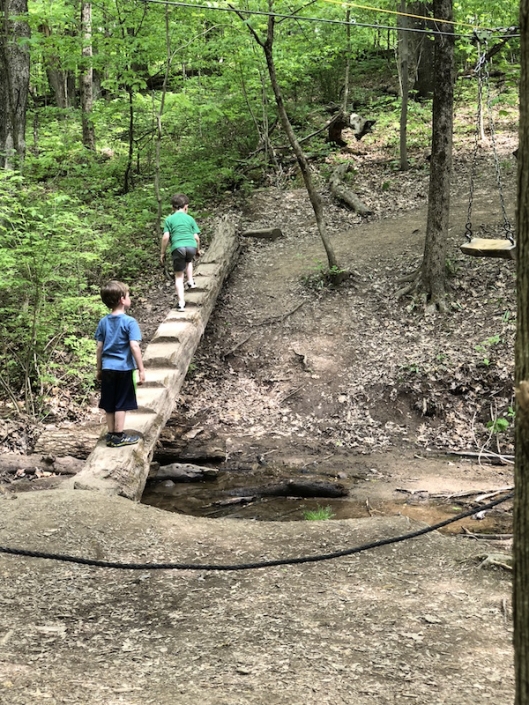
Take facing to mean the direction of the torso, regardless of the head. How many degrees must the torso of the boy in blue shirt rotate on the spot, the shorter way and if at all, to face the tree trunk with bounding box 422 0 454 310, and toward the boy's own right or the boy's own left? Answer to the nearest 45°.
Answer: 0° — they already face it

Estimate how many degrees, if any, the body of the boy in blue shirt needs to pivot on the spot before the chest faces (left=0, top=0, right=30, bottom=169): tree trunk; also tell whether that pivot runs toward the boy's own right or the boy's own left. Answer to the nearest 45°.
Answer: approximately 45° to the boy's own left

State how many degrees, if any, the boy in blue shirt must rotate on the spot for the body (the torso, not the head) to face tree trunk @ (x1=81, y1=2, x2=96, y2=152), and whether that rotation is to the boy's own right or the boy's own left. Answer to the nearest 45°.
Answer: approximately 45° to the boy's own left

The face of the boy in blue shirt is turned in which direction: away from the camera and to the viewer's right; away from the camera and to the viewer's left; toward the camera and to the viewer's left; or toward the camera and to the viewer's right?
away from the camera and to the viewer's right

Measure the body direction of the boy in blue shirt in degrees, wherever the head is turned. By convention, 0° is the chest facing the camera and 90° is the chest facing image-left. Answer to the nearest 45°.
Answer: approximately 225°

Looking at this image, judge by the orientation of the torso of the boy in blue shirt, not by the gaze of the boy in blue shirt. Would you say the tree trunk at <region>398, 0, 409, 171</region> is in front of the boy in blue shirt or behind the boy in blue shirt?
in front

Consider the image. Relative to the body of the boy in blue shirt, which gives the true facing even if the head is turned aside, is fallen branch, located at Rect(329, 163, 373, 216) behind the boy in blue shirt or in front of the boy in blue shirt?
in front

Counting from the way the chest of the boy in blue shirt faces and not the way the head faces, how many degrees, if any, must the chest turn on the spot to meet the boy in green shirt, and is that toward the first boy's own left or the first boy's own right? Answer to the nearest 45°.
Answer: approximately 45° to the first boy's own left
